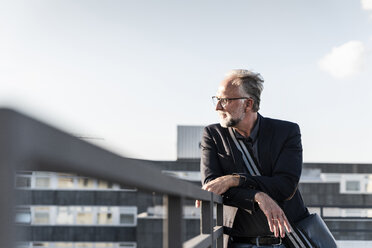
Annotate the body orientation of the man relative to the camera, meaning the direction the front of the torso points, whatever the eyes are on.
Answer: toward the camera

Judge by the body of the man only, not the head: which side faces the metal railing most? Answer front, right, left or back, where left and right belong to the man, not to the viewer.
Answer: front
